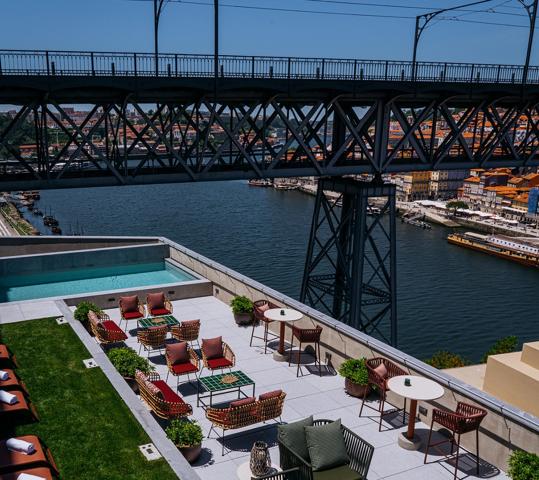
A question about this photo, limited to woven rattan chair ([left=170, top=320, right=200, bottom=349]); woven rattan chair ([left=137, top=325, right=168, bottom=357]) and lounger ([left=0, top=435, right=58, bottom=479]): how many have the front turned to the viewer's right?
1

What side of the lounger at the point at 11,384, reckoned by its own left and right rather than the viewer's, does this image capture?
right

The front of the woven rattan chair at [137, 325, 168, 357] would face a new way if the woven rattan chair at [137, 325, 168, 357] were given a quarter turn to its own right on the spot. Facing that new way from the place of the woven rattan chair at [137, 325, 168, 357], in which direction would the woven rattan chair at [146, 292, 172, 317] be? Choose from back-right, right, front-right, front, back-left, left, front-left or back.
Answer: front-left

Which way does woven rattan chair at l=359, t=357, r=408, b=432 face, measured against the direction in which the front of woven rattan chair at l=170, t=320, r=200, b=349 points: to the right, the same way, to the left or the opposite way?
the opposite way

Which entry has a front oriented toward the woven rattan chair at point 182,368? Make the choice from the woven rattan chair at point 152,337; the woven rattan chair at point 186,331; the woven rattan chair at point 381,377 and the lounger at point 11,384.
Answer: the lounger

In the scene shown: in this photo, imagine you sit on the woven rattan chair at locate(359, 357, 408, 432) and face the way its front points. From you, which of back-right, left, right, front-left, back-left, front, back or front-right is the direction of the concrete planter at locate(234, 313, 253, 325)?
back

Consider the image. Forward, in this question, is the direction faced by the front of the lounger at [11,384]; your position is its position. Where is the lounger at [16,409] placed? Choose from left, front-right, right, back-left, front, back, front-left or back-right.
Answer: right

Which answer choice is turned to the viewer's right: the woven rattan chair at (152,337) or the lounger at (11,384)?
the lounger

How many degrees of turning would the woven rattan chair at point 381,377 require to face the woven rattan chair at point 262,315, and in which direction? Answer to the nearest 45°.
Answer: approximately 180°

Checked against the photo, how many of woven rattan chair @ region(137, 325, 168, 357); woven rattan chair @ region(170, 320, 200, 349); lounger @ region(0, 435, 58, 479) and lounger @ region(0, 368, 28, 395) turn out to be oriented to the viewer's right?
2

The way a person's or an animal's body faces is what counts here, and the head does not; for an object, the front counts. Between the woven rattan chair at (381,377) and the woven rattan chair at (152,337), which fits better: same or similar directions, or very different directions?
very different directions

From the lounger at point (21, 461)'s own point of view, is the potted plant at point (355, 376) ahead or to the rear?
ahead

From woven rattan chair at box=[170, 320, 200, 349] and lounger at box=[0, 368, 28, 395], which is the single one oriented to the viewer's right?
the lounger

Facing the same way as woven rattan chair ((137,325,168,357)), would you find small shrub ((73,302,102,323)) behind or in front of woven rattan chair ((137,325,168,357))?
in front

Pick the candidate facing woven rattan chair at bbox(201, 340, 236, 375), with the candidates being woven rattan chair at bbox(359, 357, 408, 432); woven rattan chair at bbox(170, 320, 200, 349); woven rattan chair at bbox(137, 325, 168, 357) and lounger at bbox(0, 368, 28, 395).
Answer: the lounger

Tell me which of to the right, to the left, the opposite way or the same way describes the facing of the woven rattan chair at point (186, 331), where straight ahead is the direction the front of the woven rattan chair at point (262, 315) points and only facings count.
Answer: the opposite way
